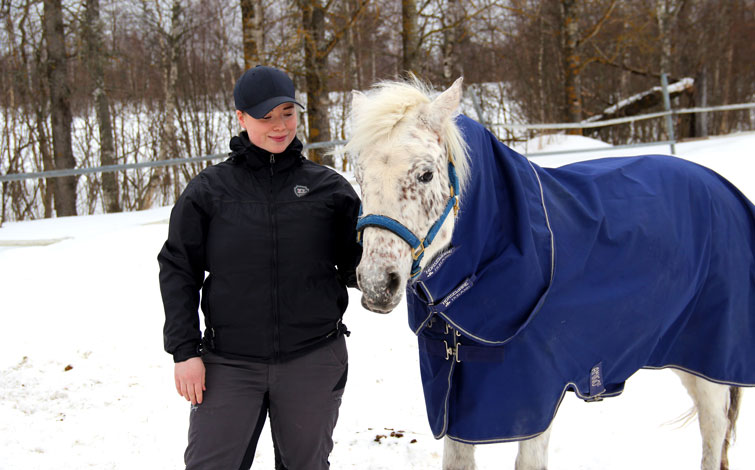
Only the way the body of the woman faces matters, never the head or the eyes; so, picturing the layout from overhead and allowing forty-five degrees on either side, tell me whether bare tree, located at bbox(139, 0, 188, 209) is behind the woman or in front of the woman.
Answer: behind

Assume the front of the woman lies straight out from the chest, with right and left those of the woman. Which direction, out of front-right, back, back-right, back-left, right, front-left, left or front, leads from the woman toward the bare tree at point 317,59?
back

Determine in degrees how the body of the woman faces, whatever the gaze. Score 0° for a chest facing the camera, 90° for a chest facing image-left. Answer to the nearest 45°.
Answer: approximately 0°

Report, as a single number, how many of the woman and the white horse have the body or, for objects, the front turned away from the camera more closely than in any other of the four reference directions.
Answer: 0

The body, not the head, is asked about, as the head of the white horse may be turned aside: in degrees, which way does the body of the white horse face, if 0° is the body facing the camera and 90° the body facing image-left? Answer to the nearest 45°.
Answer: approximately 45°
